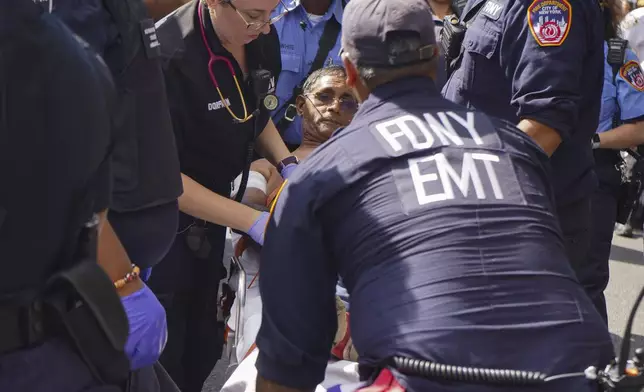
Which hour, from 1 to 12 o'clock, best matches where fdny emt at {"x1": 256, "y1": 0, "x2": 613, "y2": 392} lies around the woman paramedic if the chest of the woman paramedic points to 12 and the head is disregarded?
The fdny emt is roughly at 1 o'clock from the woman paramedic.

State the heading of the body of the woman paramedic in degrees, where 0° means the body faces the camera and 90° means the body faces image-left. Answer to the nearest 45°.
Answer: approximately 315°

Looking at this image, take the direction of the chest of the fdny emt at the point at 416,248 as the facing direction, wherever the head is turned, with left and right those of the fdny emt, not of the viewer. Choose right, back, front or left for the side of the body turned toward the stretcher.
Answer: front

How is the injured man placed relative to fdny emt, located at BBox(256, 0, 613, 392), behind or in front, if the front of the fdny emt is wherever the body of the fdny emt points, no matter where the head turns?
in front

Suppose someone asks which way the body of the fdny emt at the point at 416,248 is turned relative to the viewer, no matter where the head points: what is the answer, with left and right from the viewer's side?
facing away from the viewer and to the left of the viewer
